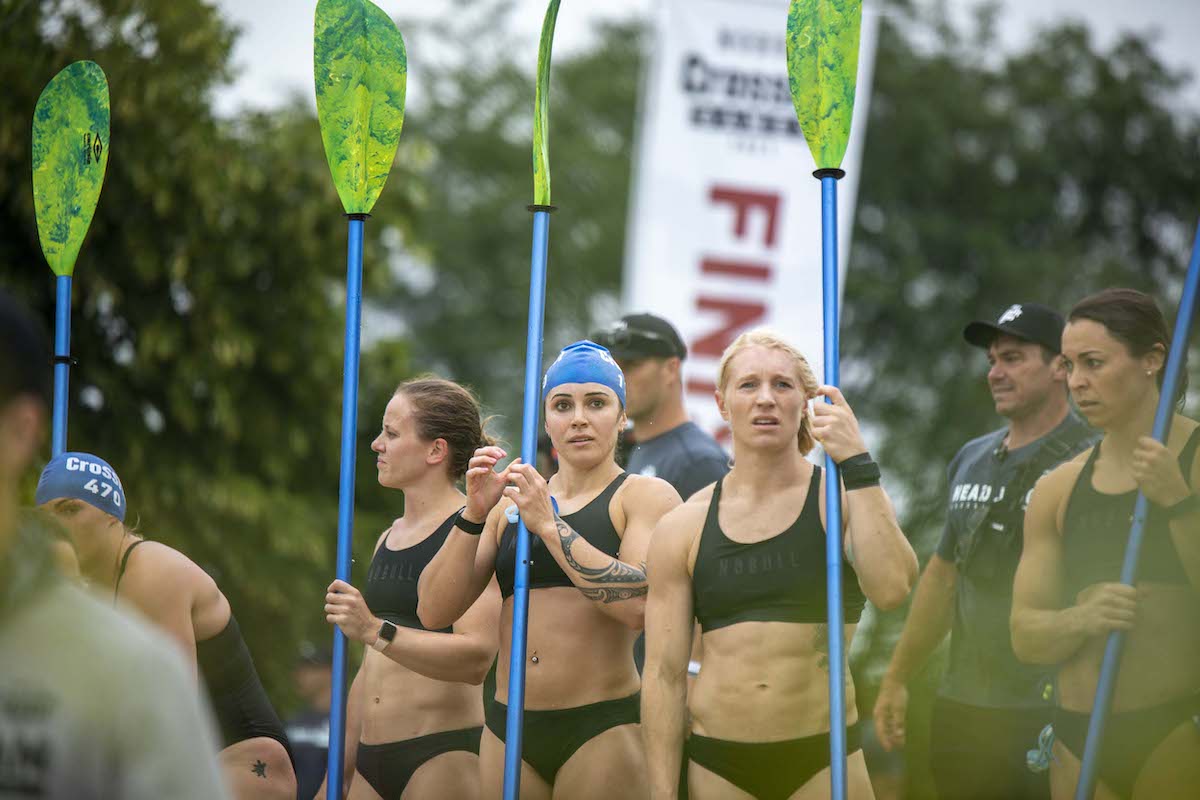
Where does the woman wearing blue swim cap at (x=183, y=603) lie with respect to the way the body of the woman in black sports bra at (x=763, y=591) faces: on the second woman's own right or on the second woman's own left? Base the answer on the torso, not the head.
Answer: on the second woman's own right

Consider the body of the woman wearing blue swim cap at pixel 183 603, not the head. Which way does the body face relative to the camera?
to the viewer's left

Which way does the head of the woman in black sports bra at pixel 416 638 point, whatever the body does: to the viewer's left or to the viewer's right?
to the viewer's left

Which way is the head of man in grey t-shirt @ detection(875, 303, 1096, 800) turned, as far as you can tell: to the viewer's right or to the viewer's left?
to the viewer's left

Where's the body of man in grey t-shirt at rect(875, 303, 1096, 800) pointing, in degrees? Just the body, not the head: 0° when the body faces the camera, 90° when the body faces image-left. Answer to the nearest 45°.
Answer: approximately 45°

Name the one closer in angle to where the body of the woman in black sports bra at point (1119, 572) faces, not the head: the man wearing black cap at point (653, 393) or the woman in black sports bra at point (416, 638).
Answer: the woman in black sports bra

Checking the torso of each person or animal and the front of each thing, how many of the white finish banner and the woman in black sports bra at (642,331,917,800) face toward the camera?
2

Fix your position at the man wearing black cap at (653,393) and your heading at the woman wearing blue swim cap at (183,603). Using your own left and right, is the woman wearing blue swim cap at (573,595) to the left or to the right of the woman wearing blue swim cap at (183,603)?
left
